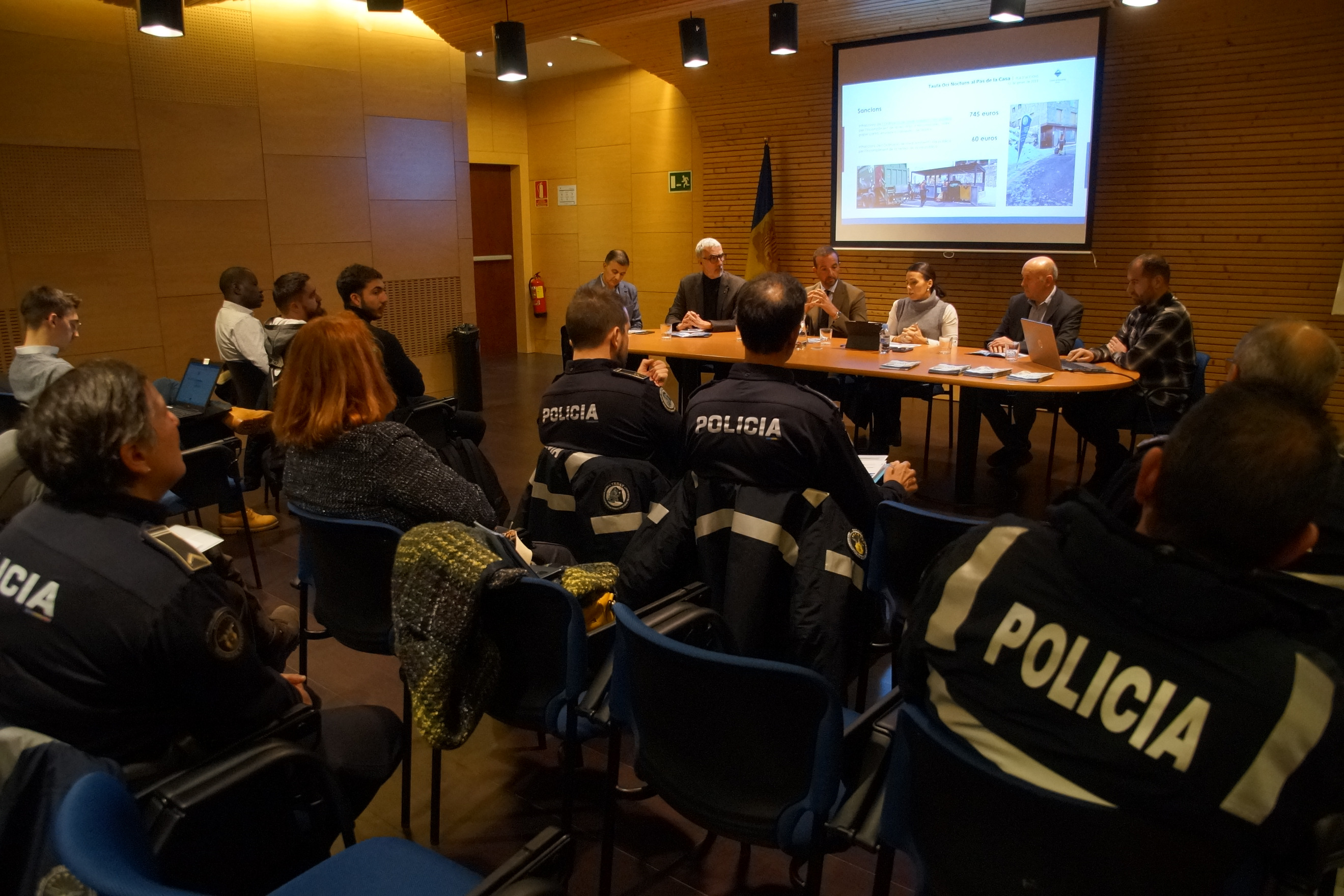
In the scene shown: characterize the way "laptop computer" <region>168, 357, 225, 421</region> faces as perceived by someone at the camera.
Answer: facing the viewer and to the left of the viewer

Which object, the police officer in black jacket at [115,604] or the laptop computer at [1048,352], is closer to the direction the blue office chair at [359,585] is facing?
the laptop computer

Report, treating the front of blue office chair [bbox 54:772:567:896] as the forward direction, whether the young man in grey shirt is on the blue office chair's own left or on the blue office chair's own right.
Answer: on the blue office chair's own left

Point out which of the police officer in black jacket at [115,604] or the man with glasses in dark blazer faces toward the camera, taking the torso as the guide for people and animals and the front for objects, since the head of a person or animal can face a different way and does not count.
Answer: the man with glasses in dark blazer

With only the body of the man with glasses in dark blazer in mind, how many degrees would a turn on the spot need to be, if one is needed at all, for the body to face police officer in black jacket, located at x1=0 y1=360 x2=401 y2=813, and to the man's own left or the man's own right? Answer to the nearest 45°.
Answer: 0° — they already face them

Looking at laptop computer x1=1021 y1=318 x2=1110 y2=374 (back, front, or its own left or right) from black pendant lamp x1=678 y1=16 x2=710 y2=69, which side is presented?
back

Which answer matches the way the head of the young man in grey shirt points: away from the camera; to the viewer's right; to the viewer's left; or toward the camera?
to the viewer's right

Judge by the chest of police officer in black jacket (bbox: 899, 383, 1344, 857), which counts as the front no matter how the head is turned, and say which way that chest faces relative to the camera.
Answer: away from the camera

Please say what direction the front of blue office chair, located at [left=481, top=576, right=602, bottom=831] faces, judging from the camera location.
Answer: facing away from the viewer and to the right of the viewer

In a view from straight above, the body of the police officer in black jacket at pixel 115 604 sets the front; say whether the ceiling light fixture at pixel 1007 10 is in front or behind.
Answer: in front

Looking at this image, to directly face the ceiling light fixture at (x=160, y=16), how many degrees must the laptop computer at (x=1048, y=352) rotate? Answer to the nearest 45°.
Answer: approximately 135° to its left

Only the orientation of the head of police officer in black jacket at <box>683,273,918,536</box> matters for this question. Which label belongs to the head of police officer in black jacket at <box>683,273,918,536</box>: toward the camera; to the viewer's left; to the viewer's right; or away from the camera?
away from the camera

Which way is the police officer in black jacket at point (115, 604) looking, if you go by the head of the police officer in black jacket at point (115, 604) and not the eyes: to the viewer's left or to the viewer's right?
to the viewer's right

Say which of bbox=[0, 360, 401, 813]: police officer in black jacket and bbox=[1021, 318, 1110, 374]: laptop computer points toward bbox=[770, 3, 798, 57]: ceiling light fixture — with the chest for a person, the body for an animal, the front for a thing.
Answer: the police officer in black jacket
